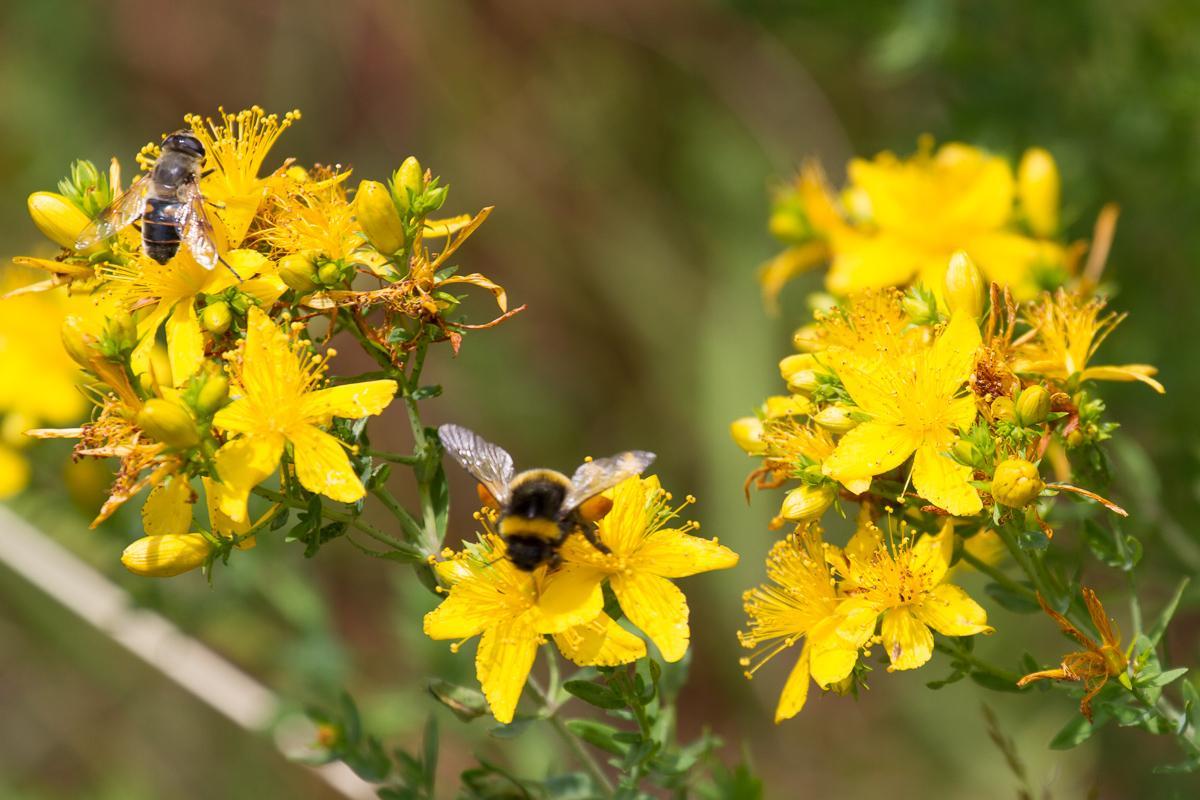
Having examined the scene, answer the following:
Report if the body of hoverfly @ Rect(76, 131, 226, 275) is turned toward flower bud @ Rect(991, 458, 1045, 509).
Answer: no

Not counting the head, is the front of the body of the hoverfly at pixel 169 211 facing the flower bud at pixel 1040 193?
no

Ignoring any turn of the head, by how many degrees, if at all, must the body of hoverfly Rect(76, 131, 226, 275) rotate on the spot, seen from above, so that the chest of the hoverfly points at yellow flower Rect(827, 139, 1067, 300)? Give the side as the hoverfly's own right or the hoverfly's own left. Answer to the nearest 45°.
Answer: approximately 90° to the hoverfly's own right

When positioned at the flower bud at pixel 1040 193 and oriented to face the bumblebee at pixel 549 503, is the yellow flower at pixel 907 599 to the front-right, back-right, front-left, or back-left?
front-left

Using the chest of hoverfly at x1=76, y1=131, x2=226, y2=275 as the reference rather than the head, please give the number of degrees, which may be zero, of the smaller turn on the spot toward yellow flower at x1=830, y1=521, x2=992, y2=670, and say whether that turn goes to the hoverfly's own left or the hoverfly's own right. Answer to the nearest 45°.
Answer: approximately 135° to the hoverfly's own right

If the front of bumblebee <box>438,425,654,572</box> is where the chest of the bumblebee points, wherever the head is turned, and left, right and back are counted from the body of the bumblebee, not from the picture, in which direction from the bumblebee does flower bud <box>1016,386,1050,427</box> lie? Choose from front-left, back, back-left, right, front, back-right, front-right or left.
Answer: left

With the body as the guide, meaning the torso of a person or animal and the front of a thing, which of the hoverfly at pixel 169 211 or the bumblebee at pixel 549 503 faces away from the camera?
the hoverfly at pixel 169 211

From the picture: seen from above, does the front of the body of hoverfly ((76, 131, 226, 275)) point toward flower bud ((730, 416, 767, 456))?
no

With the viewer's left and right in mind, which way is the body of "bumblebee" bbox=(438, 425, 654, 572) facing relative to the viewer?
facing the viewer

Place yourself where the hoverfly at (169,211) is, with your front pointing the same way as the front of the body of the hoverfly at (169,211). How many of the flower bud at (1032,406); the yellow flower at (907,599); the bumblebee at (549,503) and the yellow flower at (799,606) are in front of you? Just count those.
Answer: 0

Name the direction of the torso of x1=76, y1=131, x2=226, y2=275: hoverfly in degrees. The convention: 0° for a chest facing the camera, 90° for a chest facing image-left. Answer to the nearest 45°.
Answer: approximately 180°

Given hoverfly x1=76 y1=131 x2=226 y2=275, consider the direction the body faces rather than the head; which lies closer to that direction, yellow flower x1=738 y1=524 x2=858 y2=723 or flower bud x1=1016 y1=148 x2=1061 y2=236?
the flower bud

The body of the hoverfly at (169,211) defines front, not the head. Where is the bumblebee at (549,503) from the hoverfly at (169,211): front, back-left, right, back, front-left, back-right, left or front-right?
back-right
